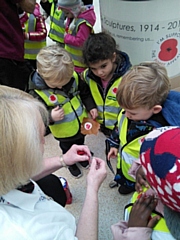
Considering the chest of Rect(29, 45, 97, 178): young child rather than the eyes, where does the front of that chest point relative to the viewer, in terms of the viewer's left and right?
facing the viewer and to the right of the viewer

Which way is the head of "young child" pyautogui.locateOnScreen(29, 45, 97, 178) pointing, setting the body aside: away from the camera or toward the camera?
toward the camera

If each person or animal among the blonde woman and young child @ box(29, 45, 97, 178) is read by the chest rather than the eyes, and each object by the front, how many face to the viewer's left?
0

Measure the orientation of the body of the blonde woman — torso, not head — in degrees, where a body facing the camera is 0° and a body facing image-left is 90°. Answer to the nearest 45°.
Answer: approximately 225°

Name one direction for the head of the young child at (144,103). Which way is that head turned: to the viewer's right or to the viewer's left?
to the viewer's left

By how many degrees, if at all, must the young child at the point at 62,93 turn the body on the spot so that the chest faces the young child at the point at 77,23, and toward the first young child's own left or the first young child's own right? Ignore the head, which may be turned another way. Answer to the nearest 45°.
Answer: approximately 135° to the first young child's own left

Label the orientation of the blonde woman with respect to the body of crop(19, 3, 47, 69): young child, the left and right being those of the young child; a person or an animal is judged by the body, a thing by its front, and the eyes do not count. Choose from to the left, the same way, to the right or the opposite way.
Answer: the opposite way

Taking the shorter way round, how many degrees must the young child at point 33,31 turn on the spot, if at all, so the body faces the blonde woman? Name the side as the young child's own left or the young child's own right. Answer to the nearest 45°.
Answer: approximately 45° to the young child's own left

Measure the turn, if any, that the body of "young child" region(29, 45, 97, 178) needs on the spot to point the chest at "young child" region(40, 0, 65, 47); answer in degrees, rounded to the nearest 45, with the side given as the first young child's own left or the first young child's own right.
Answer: approximately 135° to the first young child's own left

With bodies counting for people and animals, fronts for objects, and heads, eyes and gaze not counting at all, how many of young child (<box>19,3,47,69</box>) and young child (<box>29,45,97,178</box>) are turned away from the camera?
0

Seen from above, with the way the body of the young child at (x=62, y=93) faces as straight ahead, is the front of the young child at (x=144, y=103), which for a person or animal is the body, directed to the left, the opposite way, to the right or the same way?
to the right

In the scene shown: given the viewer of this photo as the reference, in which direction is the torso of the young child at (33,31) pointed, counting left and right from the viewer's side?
facing the viewer and to the left of the viewer
